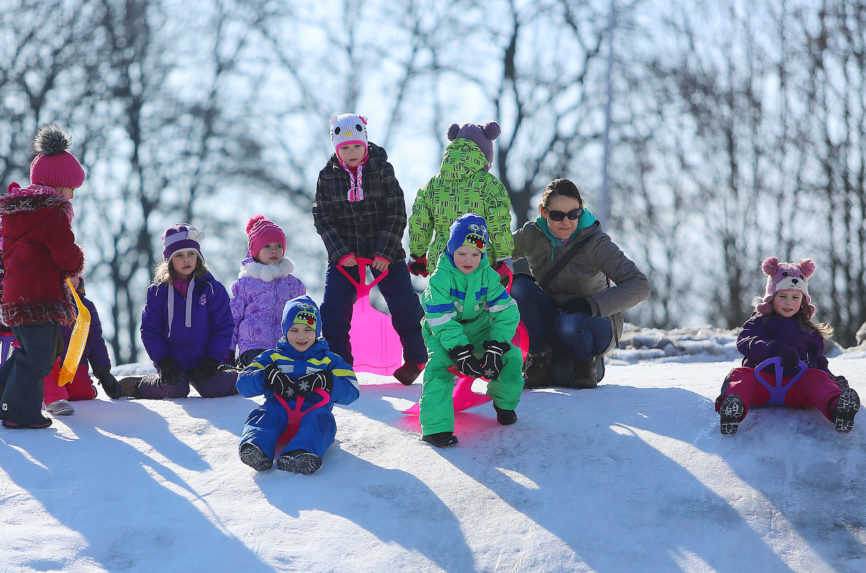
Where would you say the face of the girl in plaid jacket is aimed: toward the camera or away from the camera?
toward the camera

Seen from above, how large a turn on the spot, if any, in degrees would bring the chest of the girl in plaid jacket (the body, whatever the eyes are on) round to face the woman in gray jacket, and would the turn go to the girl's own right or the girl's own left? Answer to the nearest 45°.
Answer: approximately 90° to the girl's own left

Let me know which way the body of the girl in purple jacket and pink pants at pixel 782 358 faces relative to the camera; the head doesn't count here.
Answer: toward the camera

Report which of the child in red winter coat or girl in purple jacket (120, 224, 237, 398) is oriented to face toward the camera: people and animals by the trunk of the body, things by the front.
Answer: the girl in purple jacket

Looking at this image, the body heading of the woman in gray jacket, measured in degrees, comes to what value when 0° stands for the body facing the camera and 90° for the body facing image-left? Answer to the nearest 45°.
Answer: approximately 45°

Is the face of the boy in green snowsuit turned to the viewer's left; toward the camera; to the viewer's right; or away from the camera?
toward the camera

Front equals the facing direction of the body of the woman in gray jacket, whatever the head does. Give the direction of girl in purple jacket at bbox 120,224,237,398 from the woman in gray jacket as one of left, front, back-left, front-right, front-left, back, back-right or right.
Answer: front-right

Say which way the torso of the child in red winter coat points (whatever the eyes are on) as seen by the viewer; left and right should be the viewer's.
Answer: facing away from the viewer and to the right of the viewer

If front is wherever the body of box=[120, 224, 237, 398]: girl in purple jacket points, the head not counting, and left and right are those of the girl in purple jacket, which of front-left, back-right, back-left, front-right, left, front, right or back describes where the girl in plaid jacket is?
left

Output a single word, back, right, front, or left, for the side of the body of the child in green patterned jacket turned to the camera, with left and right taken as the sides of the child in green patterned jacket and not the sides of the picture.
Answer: back

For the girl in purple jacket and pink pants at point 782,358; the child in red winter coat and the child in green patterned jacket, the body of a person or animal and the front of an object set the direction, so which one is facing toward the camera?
the girl in purple jacket and pink pants

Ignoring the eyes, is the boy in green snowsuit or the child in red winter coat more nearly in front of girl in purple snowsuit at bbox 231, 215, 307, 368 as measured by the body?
the boy in green snowsuit

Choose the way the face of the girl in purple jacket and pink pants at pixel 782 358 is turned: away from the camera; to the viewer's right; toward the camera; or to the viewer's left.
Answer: toward the camera

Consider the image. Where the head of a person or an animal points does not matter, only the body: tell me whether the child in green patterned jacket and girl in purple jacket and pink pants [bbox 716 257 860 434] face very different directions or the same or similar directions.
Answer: very different directions

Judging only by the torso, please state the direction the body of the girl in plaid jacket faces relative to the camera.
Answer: toward the camera
